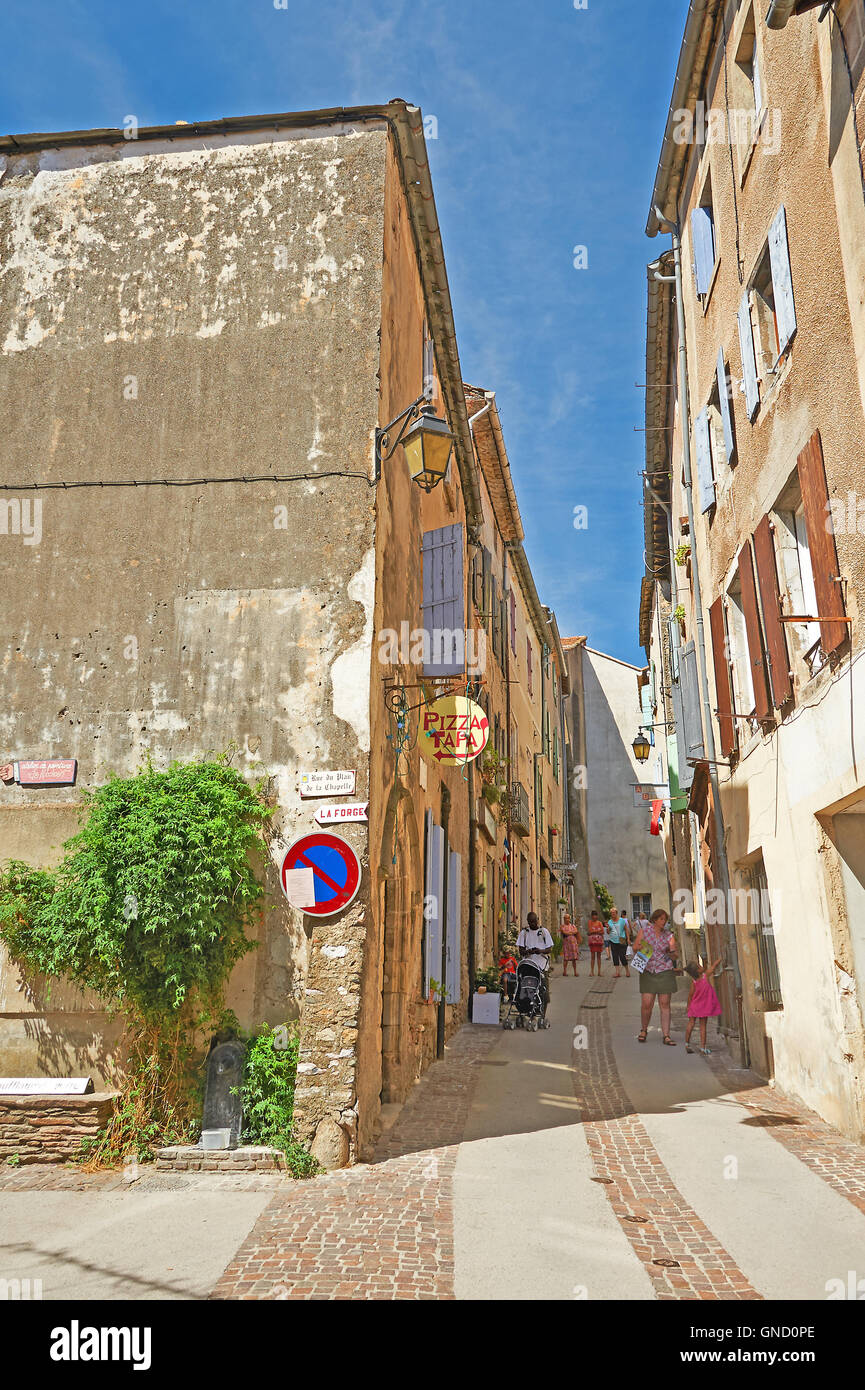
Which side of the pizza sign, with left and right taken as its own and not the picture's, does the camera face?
front

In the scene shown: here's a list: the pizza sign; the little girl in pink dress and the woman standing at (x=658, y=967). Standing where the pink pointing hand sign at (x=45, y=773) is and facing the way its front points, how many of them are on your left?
3

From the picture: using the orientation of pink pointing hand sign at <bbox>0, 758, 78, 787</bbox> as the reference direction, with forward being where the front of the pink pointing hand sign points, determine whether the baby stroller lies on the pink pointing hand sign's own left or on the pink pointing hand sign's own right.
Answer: on the pink pointing hand sign's own left

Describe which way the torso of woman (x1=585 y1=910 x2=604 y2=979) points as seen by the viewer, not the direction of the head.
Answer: toward the camera

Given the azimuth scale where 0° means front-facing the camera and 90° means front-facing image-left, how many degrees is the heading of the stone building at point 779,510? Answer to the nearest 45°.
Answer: approximately 90°

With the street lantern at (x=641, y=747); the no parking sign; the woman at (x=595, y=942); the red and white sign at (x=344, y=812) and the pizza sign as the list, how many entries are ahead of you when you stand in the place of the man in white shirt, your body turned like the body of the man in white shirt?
3

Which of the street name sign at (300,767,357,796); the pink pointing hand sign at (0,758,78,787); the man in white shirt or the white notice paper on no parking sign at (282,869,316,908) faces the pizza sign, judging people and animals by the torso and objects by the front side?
the man in white shirt

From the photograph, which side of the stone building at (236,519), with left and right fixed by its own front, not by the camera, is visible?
right

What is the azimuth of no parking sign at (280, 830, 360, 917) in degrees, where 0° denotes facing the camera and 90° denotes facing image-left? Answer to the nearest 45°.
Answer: approximately 0°

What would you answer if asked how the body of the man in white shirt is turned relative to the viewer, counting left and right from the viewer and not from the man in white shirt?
facing the viewer

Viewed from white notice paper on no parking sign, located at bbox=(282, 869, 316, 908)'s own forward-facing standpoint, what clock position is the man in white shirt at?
The man in white shirt is roughly at 7 o'clock from the white notice paper on no parking sign.

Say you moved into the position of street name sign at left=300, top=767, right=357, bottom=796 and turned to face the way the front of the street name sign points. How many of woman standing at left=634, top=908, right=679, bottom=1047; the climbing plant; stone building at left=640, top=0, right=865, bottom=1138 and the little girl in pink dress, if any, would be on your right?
1

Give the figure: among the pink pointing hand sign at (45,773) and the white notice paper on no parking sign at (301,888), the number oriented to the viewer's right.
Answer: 0
